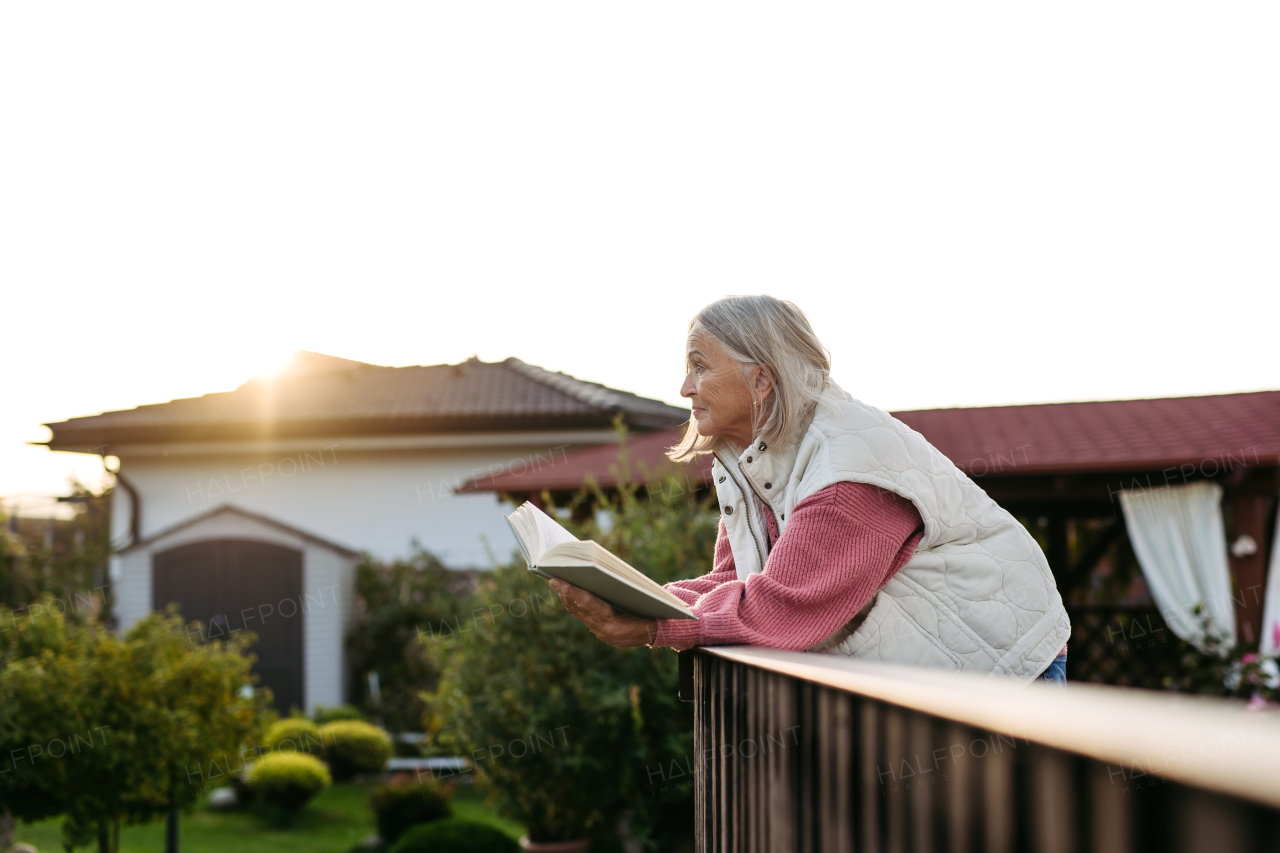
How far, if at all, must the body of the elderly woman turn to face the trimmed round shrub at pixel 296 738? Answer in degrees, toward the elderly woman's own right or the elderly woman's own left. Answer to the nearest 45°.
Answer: approximately 45° to the elderly woman's own right

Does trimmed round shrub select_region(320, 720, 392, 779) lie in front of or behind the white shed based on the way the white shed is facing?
in front

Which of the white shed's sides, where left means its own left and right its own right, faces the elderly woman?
front

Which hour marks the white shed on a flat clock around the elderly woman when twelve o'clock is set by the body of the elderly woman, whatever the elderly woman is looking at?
The white shed is roughly at 2 o'clock from the elderly woman.

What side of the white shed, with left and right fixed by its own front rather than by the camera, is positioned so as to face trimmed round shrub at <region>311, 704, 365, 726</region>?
front

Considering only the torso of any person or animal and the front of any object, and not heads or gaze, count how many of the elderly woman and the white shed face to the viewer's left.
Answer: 1

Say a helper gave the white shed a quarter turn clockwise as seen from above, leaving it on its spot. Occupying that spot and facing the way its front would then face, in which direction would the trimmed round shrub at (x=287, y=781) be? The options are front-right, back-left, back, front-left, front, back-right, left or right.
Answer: left

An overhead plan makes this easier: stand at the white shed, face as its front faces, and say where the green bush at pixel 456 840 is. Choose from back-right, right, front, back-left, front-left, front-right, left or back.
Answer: front

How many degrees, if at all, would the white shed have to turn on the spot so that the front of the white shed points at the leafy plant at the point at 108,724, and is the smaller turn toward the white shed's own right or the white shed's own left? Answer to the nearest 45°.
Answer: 0° — it already faces it

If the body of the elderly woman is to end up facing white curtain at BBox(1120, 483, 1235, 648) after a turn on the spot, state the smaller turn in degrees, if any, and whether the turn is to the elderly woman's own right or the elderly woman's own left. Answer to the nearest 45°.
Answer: approximately 90° to the elderly woman's own right

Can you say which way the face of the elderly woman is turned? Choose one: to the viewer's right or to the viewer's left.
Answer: to the viewer's left

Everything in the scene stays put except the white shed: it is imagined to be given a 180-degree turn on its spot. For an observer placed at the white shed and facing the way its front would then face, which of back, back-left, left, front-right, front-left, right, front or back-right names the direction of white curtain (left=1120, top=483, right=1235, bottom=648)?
back-right

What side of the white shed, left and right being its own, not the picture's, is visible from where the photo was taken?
front

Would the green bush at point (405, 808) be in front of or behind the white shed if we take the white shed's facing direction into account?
in front

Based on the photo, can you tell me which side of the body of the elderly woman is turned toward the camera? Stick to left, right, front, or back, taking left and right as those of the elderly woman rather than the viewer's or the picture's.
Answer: left

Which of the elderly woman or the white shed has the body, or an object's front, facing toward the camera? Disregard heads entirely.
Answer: the white shed
